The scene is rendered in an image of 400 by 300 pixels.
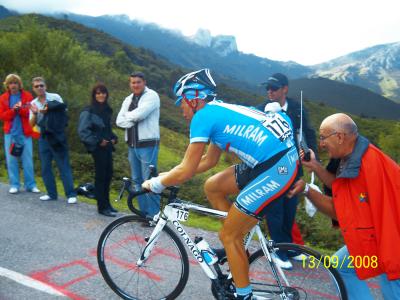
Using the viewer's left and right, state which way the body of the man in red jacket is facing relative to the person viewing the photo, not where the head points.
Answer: facing to the left of the viewer

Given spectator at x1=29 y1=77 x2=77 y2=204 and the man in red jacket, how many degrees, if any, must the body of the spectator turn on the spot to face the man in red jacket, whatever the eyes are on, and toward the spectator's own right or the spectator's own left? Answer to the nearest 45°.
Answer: approximately 45° to the spectator's own left

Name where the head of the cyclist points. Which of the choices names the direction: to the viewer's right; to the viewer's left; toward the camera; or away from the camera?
to the viewer's left

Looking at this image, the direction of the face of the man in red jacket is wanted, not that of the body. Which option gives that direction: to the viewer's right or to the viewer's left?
to the viewer's left

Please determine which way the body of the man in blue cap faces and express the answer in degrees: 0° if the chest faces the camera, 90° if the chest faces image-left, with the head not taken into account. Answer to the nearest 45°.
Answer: approximately 45°

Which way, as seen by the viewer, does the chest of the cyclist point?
to the viewer's left

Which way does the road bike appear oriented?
to the viewer's left

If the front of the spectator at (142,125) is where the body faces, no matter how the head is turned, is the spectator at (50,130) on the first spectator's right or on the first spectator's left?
on the first spectator's right

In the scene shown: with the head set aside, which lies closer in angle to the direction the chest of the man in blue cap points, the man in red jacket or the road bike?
the road bike

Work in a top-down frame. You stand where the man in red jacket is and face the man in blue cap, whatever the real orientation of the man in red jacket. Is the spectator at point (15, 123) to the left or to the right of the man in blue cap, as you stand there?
left
